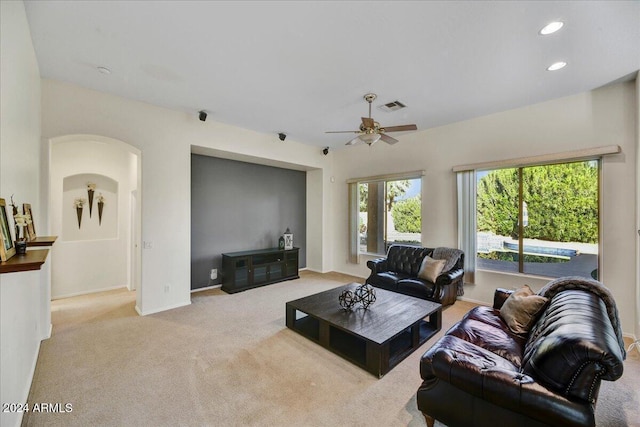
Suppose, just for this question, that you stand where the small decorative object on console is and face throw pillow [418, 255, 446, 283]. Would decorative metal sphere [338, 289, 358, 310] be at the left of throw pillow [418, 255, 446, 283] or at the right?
right

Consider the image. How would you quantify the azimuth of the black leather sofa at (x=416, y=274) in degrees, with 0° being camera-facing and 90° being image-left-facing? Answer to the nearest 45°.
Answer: approximately 45°

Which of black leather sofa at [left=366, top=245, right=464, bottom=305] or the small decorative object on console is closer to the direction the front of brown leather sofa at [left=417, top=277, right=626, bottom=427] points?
the small decorative object on console

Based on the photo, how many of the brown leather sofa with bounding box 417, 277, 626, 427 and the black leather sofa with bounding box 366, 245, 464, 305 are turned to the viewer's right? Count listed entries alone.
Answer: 0

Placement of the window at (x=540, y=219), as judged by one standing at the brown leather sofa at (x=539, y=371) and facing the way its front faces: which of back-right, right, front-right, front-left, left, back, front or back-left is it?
right

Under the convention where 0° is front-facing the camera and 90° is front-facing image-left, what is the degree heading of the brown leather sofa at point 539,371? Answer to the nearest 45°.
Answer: approximately 90°

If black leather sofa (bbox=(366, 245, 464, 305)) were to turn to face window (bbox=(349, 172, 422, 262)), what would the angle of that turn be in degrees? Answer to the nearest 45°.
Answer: approximately 90° to its right

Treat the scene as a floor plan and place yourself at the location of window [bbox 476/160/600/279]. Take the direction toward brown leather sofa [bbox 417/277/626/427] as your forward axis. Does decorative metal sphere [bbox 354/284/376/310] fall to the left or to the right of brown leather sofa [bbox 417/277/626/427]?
right

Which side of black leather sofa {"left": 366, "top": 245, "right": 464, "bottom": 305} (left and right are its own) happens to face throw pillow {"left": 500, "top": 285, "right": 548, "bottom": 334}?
left

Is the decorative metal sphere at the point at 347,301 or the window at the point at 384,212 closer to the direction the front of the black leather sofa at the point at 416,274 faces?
the decorative metal sphere

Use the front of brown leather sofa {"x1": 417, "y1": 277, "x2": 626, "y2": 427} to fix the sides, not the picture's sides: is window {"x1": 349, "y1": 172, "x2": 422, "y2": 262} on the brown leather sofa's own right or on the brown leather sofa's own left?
on the brown leather sofa's own right
